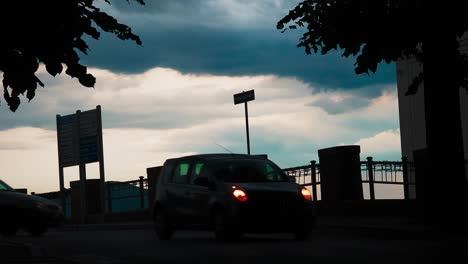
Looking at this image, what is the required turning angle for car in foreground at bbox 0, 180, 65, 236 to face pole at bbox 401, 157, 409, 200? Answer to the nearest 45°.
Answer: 0° — it already faces it

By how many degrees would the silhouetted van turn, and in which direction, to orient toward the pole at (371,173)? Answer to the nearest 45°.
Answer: approximately 90° to its left

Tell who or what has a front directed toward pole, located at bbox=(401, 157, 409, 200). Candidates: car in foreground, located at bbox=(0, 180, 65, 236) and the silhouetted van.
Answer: the car in foreground

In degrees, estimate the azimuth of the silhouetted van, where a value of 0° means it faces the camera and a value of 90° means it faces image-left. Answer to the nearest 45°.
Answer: approximately 315°

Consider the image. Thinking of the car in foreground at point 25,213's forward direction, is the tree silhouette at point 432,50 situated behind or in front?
in front

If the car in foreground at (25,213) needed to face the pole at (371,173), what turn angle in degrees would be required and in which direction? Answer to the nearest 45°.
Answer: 0° — it already faces it

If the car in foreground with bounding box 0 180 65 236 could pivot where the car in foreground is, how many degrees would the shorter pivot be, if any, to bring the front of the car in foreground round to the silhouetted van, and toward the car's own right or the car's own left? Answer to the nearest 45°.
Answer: approximately 45° to the car's own right

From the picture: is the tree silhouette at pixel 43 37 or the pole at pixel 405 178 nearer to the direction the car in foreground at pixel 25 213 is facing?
the pole

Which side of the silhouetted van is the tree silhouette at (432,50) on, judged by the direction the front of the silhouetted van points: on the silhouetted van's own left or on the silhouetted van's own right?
on the silhouetted van's own left

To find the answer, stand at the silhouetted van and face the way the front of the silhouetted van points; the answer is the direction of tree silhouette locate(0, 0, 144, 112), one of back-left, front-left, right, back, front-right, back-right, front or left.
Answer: front-right
